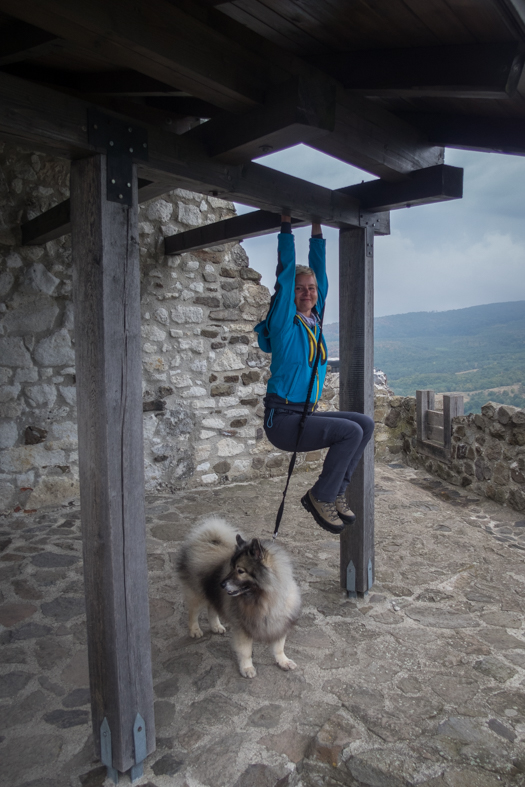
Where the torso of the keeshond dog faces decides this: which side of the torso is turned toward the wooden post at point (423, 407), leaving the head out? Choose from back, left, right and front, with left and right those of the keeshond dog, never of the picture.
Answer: left

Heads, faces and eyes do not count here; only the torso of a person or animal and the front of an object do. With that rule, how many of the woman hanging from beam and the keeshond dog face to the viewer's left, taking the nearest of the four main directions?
0

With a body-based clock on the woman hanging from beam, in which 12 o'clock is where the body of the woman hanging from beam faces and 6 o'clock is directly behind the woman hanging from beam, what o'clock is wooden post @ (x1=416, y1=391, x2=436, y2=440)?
The wooden post is roughly at 8 o'clock from the woman hanging from beam.

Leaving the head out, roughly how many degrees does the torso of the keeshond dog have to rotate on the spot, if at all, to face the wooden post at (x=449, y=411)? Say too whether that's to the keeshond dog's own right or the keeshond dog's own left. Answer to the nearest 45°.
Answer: approximately 90° to the keeshond dog's own left

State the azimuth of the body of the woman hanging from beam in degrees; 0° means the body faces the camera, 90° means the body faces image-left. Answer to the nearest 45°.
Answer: approximately 315°

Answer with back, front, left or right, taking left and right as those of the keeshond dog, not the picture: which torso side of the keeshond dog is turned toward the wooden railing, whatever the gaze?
left

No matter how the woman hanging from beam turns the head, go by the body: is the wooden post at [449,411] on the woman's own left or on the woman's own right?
on the woman's own left

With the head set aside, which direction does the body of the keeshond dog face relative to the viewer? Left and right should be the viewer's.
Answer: facing the viewer and to the right of the viewer
